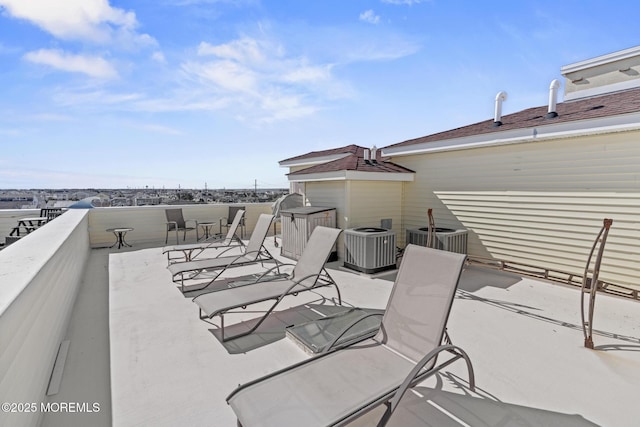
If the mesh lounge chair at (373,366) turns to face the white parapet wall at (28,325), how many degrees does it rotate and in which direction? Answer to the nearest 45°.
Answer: approximately 45° to its right

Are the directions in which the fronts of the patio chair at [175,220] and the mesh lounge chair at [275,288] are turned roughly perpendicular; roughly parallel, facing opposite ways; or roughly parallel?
roughly perpendicular

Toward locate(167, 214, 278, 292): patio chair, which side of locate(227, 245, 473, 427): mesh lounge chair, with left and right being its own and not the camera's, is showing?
right

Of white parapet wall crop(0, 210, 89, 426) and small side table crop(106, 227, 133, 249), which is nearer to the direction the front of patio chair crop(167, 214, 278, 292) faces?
the white parapet wall

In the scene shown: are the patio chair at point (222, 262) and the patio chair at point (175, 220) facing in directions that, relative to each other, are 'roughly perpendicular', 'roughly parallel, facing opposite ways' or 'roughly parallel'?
roughly perpendicular

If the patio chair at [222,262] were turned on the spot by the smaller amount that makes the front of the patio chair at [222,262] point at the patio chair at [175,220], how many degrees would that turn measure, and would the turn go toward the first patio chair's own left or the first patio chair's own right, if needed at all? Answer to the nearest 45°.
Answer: approximately 135° to the first patio chair's own right

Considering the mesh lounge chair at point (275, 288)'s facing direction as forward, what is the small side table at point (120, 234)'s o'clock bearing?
The small side table is roughly at 3 o'clock from the mesh lounge chair.

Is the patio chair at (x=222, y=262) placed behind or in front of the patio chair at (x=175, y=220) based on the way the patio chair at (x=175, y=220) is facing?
in front

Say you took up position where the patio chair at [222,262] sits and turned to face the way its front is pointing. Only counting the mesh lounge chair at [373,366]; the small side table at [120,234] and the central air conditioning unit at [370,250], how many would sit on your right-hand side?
1

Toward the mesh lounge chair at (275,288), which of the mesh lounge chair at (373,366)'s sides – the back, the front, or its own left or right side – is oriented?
right

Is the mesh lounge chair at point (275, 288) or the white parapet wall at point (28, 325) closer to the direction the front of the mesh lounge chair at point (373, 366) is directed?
the white parapet wall
